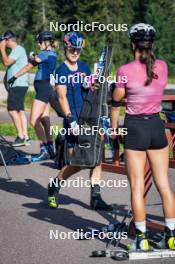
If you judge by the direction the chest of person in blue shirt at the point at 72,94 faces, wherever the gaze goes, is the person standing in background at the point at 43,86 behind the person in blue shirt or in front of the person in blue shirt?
behind

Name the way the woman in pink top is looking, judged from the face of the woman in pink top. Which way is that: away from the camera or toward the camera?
away from the camera

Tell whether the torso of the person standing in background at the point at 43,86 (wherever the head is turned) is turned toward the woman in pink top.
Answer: no

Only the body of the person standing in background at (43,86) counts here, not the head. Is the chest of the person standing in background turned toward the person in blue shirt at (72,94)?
no

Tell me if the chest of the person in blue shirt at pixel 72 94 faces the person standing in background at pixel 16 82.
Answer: no

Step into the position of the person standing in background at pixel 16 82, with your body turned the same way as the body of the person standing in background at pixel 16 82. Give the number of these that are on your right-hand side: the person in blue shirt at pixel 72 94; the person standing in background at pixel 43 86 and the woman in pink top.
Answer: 0

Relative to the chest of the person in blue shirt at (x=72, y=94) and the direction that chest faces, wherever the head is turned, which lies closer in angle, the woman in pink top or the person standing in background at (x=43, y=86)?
the woman in pink top

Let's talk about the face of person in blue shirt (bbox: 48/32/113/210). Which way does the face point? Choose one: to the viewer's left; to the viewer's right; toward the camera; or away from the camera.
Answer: toward the camera

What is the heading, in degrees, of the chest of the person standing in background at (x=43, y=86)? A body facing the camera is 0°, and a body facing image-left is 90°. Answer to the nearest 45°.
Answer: approximately 90°

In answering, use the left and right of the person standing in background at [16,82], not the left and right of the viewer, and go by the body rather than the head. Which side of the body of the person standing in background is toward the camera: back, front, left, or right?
left

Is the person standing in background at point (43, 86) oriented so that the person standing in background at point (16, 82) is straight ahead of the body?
no

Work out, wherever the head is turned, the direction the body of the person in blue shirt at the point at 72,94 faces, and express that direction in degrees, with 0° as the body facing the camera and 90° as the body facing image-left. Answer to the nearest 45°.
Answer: approximately 315°
